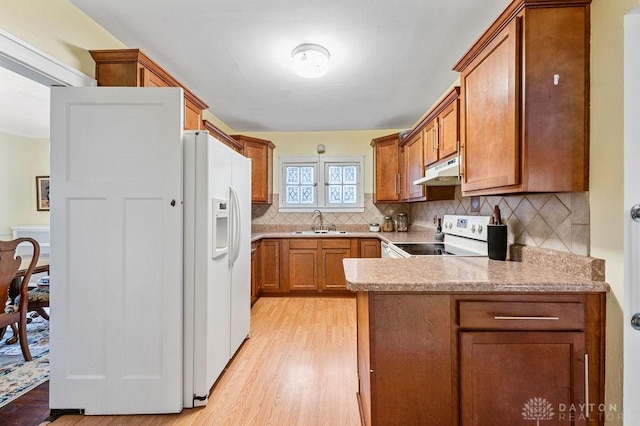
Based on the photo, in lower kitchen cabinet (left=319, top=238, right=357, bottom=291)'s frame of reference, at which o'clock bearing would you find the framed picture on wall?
The framed picture on wall is roughly at 3 o'clock from the lower kitchen cabinet.

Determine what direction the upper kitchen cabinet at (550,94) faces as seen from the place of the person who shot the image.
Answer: facing to the left of the viewer

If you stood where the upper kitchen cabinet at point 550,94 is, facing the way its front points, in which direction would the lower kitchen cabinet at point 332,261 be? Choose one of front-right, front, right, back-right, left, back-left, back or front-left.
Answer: front-right

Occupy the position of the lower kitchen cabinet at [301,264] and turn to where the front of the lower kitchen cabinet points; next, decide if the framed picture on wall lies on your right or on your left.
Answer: on your right

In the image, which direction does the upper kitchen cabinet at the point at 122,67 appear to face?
to the viewer's right

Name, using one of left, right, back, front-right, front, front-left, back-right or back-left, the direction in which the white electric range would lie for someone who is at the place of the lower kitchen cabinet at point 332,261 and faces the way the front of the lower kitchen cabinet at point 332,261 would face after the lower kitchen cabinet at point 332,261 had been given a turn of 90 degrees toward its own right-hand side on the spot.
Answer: back-left

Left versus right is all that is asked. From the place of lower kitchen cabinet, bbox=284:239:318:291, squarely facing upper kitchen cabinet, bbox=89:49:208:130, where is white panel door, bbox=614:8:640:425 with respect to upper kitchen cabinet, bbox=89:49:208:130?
left

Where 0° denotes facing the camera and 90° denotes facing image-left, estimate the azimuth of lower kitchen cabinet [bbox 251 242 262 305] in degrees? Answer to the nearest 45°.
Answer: approximately 270°

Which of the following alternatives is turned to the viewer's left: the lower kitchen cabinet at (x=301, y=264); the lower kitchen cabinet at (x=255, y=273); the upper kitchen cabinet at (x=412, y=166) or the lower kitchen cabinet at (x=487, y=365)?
the upper kitchen cabinet

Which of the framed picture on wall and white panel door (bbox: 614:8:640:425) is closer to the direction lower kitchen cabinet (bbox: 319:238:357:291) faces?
the white panel door

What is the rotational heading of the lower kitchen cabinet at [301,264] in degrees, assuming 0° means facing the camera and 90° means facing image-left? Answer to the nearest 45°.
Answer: approximately 0°

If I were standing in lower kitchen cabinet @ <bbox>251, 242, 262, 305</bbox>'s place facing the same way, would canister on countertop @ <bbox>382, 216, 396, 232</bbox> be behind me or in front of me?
in front
